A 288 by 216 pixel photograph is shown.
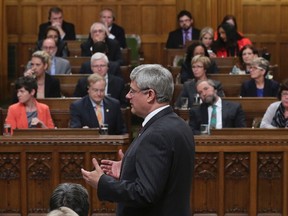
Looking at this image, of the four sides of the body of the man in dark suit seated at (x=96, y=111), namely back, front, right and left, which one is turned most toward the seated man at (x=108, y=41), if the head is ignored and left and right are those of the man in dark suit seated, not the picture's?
back

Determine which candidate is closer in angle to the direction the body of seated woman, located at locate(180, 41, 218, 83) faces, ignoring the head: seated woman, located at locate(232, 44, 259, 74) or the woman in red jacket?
the woman in red jacket

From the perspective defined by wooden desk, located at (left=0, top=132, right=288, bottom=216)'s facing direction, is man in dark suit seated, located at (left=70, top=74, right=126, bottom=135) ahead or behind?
behind

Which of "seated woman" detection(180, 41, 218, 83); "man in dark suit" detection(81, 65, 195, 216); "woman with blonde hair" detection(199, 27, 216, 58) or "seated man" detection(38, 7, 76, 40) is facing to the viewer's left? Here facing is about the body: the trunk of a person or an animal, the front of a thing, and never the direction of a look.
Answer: the man in dark suit

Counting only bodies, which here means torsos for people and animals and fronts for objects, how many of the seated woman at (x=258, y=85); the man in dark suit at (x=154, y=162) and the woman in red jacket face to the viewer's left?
1

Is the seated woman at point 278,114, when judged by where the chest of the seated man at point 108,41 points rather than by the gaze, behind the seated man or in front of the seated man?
in front
